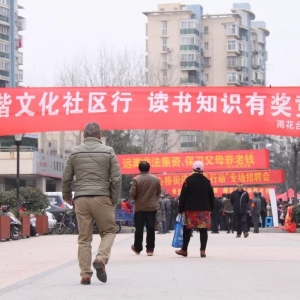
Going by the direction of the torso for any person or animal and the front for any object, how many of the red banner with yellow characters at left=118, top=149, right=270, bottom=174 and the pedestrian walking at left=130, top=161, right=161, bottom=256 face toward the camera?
1

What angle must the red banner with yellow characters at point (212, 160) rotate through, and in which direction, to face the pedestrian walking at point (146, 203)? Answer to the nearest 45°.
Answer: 0° — it already faces them

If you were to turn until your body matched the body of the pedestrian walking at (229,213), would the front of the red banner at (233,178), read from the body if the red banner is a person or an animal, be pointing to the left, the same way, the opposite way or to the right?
the opposite way

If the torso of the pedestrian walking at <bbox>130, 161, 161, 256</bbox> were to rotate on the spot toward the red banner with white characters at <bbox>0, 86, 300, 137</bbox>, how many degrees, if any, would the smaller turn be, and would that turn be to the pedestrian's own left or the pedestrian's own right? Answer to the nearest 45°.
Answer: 0° — they already face it

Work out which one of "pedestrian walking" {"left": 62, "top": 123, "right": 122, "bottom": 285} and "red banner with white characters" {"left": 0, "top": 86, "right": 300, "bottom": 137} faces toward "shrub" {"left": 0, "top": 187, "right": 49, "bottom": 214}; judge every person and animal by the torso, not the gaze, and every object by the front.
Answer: the pedestrian walking

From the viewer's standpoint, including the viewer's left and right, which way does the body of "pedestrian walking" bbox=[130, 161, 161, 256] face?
facing away from the viewer
